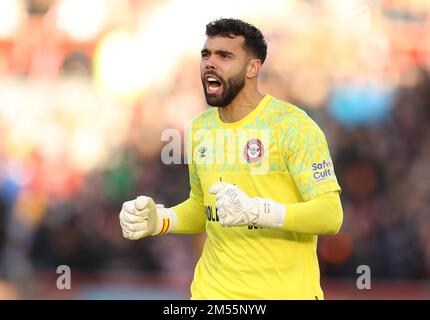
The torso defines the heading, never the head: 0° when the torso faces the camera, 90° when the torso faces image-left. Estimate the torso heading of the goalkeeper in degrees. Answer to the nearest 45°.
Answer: approximately 45°

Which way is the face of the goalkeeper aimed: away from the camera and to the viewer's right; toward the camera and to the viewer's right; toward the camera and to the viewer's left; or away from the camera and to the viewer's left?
toward the camera and to the viewer's left
